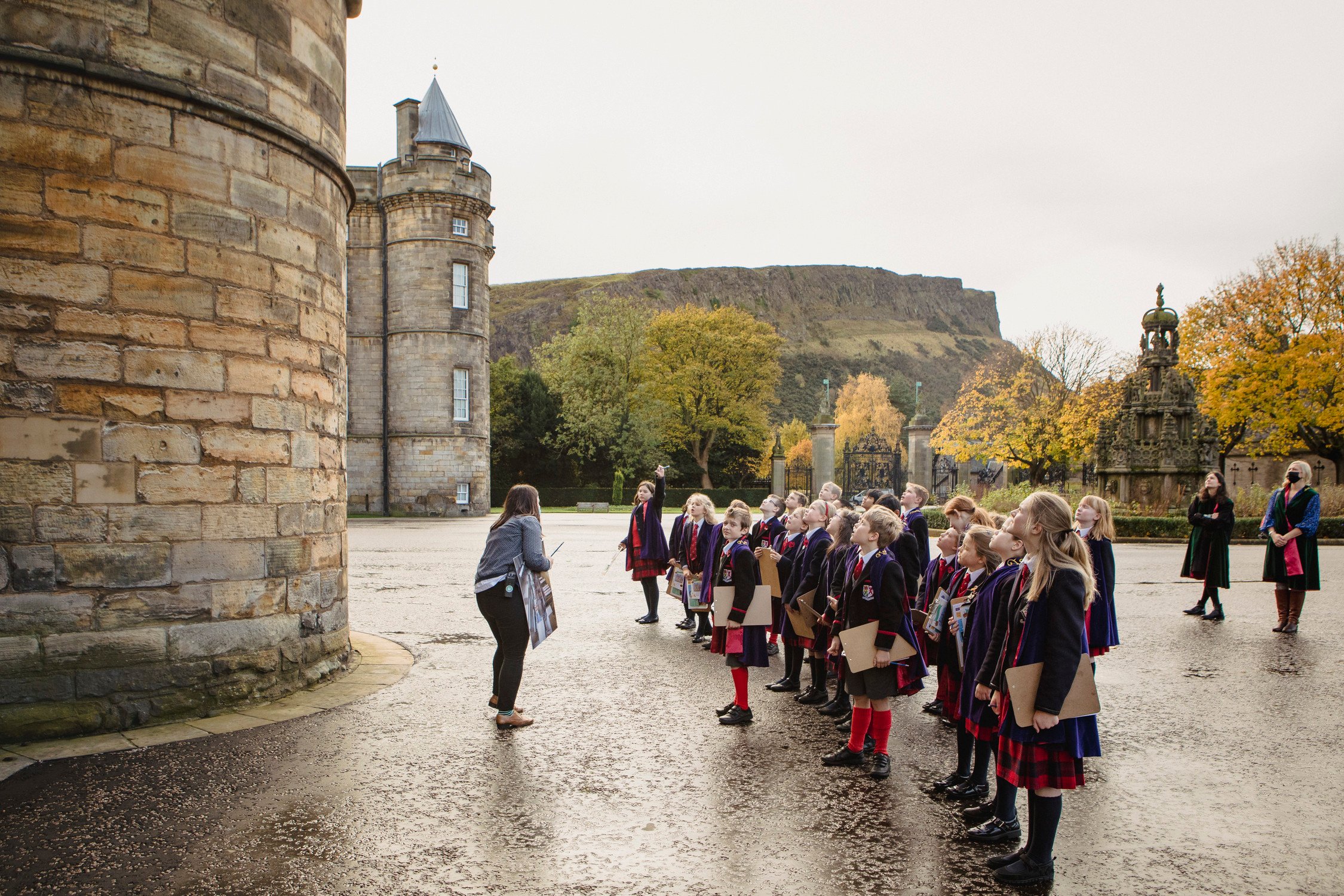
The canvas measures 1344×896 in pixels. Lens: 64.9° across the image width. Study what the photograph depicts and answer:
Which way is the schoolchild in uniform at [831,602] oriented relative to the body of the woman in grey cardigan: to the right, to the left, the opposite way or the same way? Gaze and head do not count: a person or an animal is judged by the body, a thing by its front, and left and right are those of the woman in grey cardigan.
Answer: the opposite way

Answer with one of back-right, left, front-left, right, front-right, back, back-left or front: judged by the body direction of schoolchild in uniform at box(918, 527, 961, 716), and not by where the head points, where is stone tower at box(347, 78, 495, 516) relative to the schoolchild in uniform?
right

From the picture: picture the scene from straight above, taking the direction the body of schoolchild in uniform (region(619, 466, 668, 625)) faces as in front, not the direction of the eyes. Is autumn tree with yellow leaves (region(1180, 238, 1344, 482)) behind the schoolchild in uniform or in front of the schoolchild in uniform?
behind

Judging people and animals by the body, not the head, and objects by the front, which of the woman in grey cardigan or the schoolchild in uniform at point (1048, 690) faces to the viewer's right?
the woman in grey cardigan

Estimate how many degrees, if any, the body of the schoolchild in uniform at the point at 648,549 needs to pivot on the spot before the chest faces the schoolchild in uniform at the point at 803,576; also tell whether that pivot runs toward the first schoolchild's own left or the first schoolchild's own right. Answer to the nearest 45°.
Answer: approximately 45° to the first schoolchild's own left

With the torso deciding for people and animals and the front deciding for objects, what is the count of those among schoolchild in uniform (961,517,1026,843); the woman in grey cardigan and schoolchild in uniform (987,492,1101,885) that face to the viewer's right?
1

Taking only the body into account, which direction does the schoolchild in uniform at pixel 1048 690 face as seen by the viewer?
to the viewer's left

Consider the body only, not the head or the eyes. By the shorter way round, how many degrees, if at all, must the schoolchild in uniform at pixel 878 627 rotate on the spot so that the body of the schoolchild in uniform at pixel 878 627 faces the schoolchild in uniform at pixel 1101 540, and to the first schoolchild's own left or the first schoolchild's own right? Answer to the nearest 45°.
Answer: approximately 180°

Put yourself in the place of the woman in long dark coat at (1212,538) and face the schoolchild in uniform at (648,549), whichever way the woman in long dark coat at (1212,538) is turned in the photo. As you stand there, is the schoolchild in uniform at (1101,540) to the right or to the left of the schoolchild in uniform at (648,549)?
left

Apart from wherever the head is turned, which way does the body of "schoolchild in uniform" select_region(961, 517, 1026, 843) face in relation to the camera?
to the viewer's left

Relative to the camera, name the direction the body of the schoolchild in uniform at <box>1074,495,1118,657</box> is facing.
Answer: to the viewer's left

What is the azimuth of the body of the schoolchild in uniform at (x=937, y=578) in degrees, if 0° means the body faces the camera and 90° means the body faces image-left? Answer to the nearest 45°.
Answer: approximately 45°

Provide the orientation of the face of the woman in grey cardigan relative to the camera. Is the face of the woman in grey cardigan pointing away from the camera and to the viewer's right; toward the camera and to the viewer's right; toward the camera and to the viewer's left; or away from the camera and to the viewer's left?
away from the camera and to the viewer's right

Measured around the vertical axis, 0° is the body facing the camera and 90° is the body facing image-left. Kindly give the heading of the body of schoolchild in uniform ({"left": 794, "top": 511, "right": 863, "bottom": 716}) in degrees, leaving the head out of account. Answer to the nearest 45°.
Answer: approximately 90°
